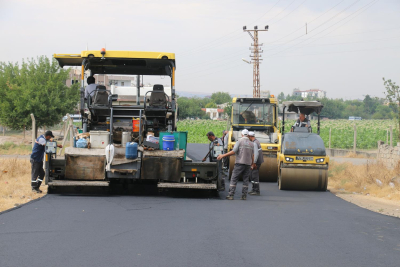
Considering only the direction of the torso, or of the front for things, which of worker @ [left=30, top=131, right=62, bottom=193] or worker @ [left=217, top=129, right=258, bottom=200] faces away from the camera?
worker @ [left=217, top=129, right=258, bottom=200]

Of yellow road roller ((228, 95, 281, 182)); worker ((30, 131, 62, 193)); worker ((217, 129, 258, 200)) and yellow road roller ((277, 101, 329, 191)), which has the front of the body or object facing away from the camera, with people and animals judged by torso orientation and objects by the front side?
worker ((217, 129, 258, 200))

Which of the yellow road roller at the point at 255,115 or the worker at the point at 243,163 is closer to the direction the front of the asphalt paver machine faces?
the yellow road roller

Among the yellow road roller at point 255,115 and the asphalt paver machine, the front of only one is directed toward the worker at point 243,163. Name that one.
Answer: the yellow road roller

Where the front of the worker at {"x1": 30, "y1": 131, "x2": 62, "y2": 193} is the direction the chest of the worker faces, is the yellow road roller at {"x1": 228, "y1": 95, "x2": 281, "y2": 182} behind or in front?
in front

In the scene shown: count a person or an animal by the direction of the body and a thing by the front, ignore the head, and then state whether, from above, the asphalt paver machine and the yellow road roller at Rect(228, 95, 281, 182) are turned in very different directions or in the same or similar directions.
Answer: very different directions

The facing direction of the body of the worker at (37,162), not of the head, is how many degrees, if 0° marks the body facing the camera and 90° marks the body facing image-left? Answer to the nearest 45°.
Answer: approximately 270°

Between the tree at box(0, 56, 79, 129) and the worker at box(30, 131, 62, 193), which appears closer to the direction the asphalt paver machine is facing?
the tree

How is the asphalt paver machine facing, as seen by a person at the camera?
facing away from the viewer

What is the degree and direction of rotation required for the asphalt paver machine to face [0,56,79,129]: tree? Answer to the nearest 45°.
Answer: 0° — it already faces it

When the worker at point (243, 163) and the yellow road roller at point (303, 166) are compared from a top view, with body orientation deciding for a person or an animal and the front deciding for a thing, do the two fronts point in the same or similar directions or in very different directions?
very different directions

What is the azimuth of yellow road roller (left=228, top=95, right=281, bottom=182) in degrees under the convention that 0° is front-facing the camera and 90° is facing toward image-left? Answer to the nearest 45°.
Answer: approximately 0°

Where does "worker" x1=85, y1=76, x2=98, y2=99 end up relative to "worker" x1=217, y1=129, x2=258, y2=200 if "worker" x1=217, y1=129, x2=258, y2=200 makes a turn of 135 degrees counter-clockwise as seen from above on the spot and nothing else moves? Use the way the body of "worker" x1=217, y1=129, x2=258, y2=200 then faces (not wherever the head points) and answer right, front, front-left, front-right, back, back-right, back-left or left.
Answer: front-right

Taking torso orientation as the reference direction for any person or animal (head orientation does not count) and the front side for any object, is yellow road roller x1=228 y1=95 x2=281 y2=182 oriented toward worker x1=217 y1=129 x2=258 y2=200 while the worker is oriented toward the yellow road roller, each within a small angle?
yes

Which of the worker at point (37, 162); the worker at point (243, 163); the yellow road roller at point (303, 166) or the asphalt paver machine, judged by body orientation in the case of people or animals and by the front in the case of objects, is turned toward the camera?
the yellow road roller
